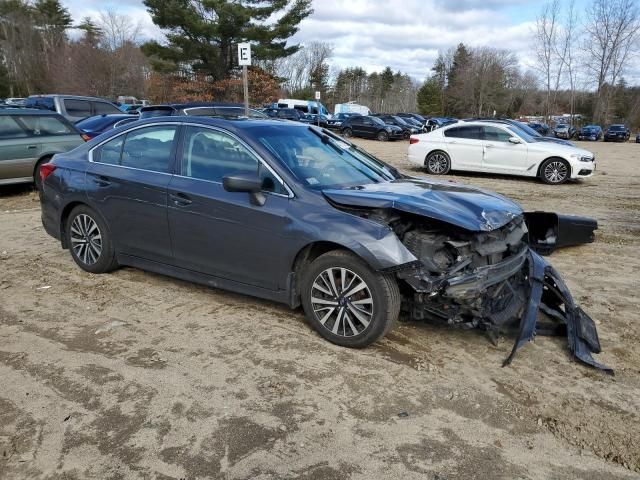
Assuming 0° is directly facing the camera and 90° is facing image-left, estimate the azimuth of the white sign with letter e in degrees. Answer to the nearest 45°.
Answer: approximately 0°

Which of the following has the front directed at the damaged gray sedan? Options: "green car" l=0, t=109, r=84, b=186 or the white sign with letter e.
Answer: the white sign with letter e

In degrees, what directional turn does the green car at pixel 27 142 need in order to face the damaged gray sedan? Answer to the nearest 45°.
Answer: approximately 90° to its left

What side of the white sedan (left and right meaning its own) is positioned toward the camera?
right

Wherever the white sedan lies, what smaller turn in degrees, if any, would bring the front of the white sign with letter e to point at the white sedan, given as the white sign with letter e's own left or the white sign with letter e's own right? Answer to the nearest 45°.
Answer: approximately 90° to the white sign with letter e's own left

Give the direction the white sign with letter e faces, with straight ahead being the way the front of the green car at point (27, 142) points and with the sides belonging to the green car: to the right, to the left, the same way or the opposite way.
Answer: to the left

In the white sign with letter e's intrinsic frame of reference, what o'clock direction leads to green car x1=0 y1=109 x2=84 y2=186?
The green car is roughly at 2 o'clock from the white sign with letter e.

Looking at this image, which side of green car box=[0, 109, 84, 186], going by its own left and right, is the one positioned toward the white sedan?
back

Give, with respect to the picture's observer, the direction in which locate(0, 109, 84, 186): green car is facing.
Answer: facing to the left of the viewer

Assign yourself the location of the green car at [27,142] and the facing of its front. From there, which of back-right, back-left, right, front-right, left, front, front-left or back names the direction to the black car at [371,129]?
back-right

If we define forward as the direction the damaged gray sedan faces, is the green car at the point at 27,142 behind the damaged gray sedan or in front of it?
behind
